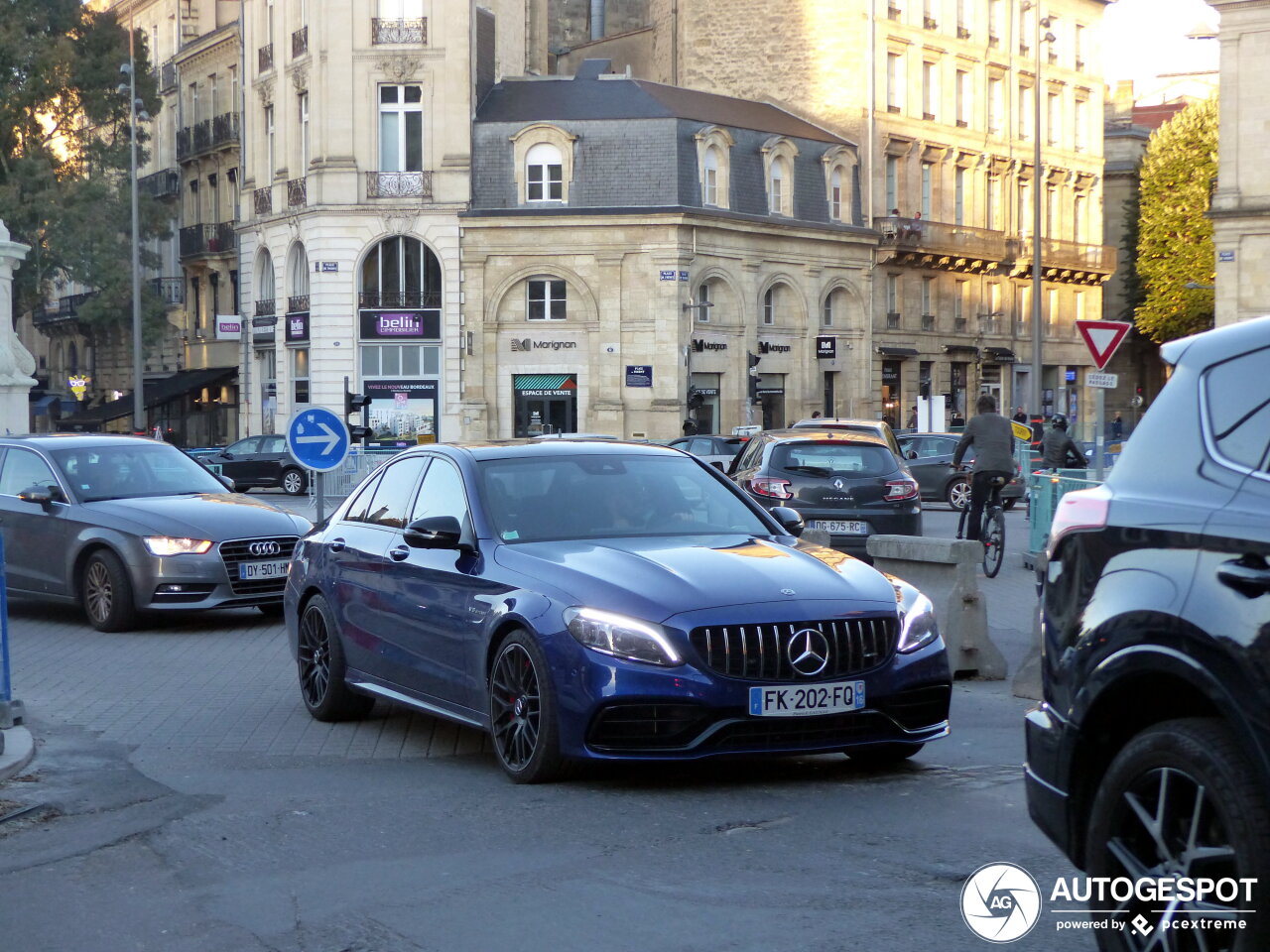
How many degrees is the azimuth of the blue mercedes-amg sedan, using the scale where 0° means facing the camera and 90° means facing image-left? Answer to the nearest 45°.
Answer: approximately 315°

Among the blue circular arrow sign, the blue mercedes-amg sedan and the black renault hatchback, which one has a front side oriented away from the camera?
the black renault hatchback

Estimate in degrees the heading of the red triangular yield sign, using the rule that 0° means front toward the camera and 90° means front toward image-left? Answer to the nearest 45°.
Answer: approximately 0°

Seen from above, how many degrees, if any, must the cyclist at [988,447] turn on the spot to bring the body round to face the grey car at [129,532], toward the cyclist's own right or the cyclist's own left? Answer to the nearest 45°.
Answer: approximately 135° to the cyclist's own left

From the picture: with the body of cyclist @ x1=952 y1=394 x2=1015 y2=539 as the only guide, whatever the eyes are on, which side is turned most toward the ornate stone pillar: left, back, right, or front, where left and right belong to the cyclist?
left

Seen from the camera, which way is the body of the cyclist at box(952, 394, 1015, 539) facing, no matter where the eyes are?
away from the camera

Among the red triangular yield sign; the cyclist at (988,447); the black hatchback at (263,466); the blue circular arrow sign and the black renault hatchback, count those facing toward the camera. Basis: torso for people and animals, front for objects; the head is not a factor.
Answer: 2

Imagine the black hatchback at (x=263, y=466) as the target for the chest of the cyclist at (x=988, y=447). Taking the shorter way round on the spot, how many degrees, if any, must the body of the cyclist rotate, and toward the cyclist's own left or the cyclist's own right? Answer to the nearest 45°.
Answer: approximately 45° to the cyclist's own left

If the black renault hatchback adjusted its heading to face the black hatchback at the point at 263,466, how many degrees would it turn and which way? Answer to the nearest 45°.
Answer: approximately 45° to its left

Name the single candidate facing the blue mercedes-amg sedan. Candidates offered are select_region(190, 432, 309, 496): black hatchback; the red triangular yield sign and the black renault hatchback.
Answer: the red triangular yield sign

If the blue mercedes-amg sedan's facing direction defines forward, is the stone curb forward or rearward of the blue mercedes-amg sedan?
rearward

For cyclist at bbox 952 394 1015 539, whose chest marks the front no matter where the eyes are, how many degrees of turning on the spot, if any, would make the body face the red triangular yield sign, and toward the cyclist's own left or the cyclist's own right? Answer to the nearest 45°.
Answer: approximately 90° to the cyclist's own right

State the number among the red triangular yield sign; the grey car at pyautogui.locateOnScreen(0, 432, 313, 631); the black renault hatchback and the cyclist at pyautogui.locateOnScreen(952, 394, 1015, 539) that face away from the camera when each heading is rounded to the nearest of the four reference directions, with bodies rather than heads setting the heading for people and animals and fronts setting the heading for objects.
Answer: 2

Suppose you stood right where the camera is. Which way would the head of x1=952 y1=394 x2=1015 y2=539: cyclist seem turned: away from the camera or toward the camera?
away from the camera

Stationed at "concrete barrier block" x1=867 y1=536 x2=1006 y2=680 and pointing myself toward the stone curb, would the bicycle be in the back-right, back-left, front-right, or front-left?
back-right
